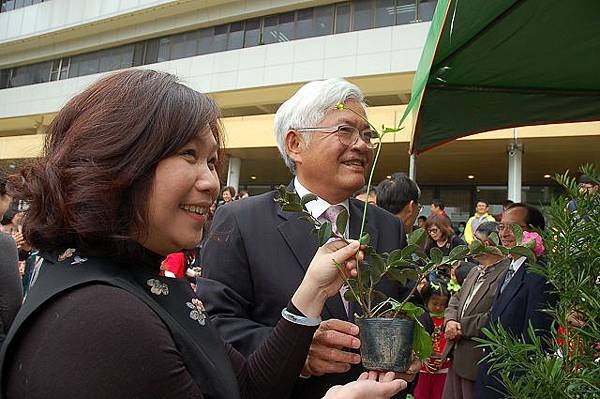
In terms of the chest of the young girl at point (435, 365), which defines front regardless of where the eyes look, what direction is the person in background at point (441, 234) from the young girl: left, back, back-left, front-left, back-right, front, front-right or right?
back

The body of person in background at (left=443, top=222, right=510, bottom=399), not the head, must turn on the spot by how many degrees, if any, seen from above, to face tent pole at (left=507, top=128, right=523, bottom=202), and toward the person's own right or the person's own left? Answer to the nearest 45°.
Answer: approximately 135° to the person's own right

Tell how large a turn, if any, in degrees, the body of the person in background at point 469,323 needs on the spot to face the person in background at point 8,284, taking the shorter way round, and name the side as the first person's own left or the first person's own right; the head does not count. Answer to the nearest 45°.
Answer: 0° — they already face them

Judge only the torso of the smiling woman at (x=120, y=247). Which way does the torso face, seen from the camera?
to the viewer's right

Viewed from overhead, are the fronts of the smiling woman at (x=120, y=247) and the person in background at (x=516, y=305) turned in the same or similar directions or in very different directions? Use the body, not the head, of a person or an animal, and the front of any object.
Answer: very different directions

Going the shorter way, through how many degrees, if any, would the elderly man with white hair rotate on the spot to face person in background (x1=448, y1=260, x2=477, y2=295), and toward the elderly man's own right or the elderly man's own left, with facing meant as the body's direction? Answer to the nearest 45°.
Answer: approximately 90° to the elderly man's own left
